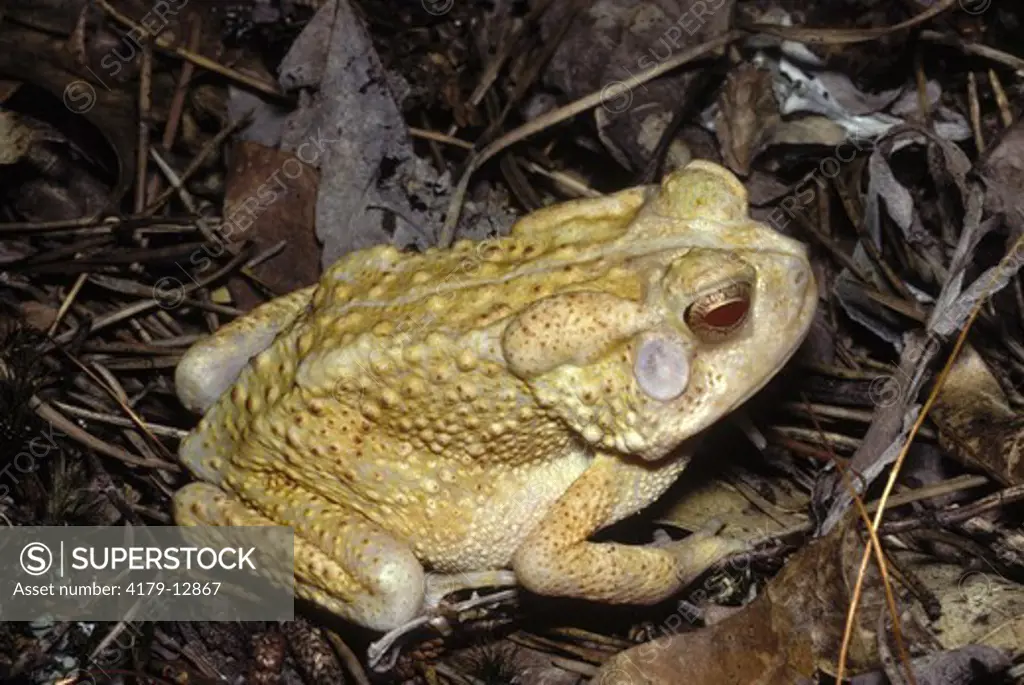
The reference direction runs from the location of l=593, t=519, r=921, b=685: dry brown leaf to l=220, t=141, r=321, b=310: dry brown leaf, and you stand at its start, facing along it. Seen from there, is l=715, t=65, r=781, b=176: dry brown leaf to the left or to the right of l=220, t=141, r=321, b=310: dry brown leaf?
right

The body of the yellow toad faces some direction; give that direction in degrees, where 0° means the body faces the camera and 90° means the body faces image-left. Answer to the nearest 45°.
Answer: approximately 270°

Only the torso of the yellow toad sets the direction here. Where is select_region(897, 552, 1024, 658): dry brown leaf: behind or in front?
in front

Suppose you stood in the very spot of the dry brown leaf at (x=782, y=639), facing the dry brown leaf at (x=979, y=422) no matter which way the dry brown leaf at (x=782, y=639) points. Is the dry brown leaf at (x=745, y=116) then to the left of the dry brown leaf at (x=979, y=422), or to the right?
left

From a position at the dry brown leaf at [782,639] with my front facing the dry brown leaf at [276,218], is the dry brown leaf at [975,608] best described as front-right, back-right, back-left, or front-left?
back-right

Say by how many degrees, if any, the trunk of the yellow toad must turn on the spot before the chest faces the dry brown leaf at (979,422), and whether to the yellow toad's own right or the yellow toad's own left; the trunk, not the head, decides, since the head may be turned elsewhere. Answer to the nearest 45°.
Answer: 0° — it already faces it

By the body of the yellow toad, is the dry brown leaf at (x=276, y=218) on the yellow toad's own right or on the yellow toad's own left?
on the yellow toad's own left
